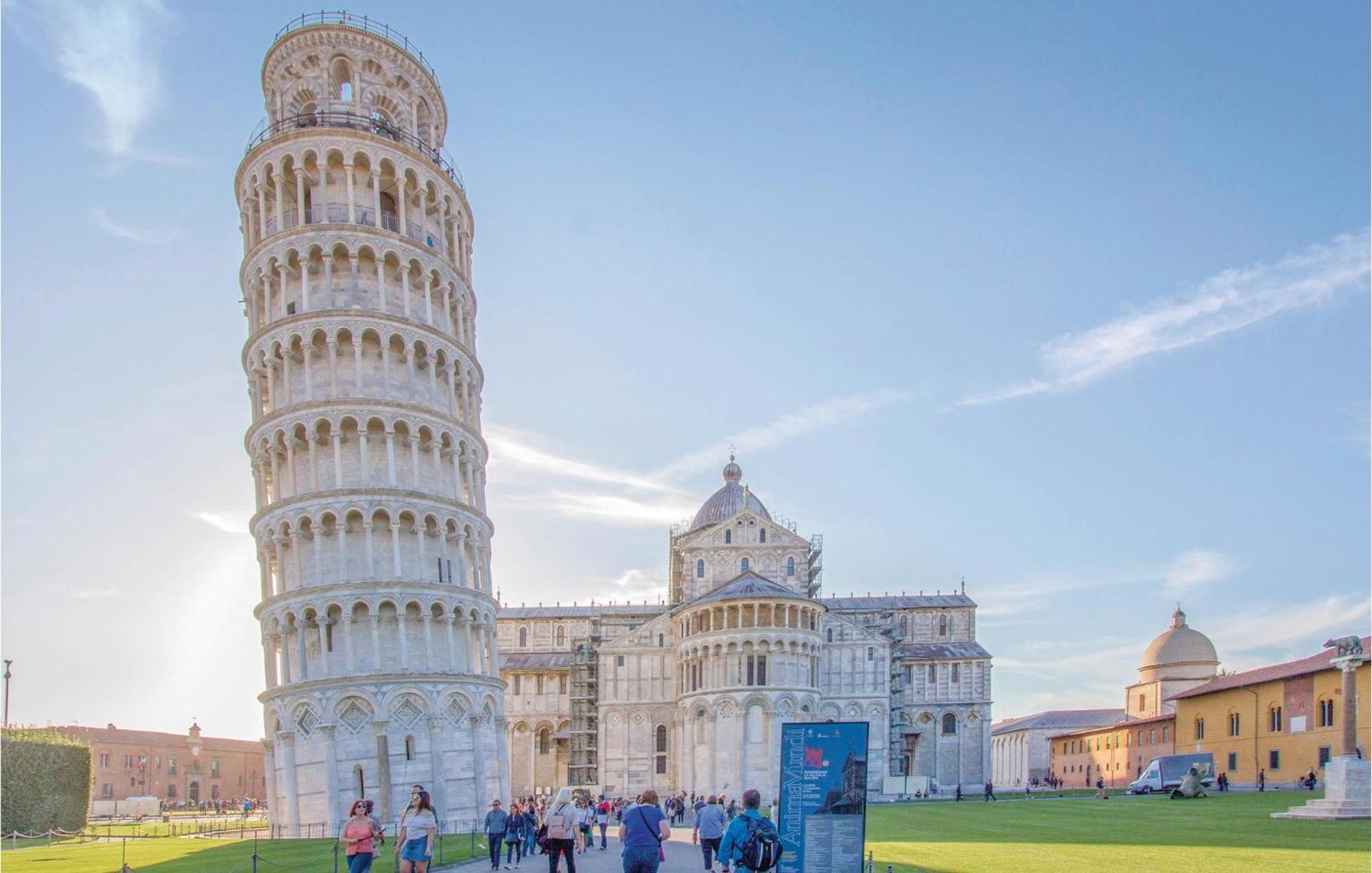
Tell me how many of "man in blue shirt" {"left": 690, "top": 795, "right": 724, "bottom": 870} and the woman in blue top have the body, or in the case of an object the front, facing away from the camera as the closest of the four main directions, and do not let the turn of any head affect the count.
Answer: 2

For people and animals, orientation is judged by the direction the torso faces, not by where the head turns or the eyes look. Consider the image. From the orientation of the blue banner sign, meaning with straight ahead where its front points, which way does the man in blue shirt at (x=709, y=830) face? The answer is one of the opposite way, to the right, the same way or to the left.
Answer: the opposite way

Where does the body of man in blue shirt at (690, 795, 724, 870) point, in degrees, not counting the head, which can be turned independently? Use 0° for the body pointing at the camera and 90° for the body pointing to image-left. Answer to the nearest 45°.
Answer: approximately 180°

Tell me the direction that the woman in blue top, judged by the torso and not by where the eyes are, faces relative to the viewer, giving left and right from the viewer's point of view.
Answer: facing away from the viewer

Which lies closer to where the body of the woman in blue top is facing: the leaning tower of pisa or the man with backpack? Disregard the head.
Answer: the leaning tower of pisa

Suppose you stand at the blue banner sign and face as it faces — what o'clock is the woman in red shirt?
The woman in red shirt is roughly at 3 o'clock from the blue banner sign.

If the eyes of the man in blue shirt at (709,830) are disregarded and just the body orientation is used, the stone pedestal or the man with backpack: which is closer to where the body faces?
the stone pedestal
